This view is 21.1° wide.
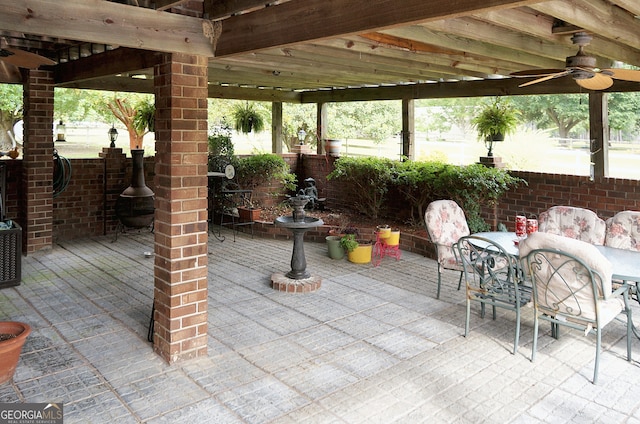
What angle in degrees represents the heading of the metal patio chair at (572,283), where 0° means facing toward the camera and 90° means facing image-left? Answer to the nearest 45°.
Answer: approximately 225°

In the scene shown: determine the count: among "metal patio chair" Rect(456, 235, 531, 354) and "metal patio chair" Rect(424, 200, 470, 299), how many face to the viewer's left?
0

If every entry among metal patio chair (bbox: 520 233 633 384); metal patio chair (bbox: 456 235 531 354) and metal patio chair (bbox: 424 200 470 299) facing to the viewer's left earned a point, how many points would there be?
0

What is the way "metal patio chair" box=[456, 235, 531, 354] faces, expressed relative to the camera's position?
facing away from the viewer and to the right of the viewer

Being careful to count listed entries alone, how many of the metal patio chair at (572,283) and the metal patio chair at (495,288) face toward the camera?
0

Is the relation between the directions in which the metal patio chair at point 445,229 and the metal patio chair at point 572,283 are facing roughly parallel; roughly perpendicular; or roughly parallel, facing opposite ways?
roughly perpendicular
